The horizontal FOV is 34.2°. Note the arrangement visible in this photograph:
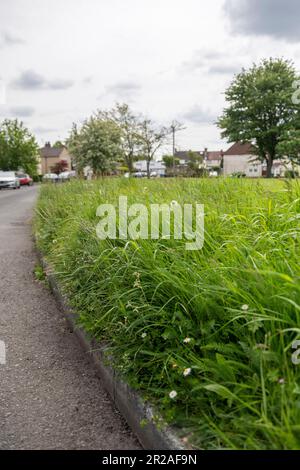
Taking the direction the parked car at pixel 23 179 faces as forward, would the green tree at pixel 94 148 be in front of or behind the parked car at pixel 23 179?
in front

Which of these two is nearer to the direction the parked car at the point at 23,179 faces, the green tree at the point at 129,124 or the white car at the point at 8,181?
the green tree

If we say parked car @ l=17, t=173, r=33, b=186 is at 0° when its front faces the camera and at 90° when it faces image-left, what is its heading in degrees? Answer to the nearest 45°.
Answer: approximately 315°

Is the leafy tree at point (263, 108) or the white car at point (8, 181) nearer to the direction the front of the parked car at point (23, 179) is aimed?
the leafy tree

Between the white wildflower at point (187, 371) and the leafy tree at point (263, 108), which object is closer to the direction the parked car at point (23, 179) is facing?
the leafy tree

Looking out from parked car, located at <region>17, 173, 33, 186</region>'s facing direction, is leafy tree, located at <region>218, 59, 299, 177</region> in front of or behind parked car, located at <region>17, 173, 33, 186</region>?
in front

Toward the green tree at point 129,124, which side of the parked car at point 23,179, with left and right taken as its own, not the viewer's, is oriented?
front

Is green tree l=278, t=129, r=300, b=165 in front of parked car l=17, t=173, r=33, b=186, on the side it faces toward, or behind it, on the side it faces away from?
in front
